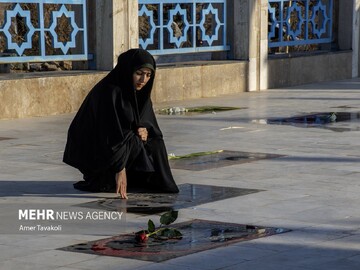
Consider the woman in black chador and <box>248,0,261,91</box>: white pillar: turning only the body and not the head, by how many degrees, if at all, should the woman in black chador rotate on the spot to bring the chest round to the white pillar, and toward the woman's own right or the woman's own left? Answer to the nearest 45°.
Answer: approximately 135° to the woman's own left

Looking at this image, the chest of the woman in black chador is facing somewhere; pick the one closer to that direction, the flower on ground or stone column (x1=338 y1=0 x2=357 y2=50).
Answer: the flower on ground

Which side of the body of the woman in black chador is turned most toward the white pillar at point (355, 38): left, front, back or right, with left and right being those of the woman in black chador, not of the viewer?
left

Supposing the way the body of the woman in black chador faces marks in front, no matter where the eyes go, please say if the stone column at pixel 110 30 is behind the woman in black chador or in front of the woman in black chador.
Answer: behind

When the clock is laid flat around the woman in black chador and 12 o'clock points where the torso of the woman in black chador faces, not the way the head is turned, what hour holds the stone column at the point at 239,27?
The stone column is roughly at 8 o'clock from the woman in black chador.

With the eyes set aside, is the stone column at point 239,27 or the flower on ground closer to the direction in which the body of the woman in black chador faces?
the flower on ground

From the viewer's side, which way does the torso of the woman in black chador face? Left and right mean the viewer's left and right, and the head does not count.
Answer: facing the viewer and to the right of the viewer

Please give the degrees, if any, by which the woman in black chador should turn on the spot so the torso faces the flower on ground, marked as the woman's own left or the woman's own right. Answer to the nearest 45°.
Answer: approximately 45° to the woman's own right

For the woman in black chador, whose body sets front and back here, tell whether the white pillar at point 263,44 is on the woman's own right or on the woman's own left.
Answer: on the woman's own left

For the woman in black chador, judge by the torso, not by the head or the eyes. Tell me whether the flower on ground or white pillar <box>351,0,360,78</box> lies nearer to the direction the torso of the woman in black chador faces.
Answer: the flower on ground
